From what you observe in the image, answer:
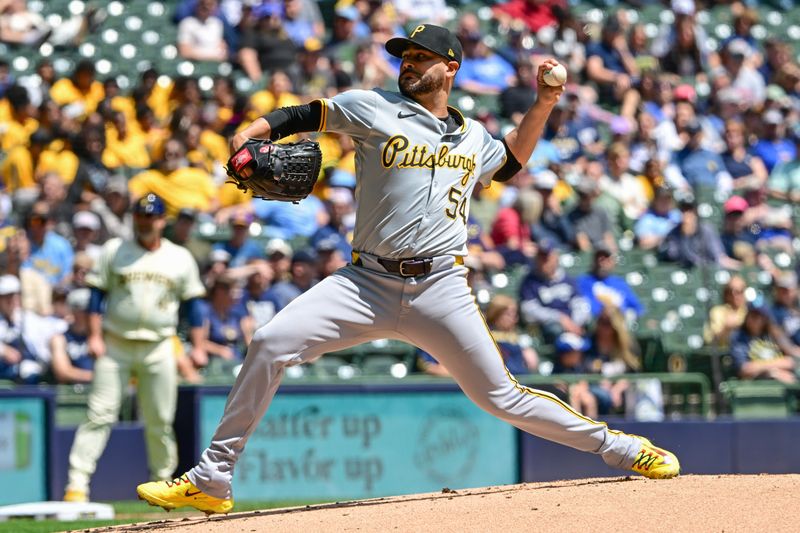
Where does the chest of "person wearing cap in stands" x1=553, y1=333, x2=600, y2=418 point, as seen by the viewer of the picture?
toward the camera

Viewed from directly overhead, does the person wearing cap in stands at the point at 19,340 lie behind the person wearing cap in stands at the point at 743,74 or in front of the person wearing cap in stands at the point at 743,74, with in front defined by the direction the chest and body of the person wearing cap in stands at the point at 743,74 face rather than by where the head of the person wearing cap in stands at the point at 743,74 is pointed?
in front

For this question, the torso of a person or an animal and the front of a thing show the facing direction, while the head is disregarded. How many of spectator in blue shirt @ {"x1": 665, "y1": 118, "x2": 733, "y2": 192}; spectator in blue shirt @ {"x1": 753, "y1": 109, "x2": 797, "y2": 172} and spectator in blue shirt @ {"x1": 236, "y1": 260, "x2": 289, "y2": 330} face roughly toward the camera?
3

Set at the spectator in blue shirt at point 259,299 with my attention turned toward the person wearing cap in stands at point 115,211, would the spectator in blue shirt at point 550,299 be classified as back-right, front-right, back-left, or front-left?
back-right

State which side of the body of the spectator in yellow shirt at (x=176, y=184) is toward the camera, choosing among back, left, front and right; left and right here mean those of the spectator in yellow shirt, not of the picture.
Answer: front

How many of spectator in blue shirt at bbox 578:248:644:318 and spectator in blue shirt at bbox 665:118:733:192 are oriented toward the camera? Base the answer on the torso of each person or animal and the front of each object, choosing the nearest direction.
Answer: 2

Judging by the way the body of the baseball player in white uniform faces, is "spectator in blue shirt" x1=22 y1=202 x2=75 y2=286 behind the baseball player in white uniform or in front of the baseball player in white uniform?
behind

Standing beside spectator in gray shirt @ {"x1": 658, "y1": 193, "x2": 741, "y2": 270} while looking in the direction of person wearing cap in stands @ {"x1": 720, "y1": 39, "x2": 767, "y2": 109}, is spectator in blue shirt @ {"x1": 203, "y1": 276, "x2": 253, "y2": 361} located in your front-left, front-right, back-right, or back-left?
back-left

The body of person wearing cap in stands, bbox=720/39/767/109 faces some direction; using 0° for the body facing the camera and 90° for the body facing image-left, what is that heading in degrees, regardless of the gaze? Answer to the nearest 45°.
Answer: approximately 45°

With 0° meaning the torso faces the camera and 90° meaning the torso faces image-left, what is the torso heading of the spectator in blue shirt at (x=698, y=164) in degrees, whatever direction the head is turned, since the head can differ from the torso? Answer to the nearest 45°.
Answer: approximately 0°

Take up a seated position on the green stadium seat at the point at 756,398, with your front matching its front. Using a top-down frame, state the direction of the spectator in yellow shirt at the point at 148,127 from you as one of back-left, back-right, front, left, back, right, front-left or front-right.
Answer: right
